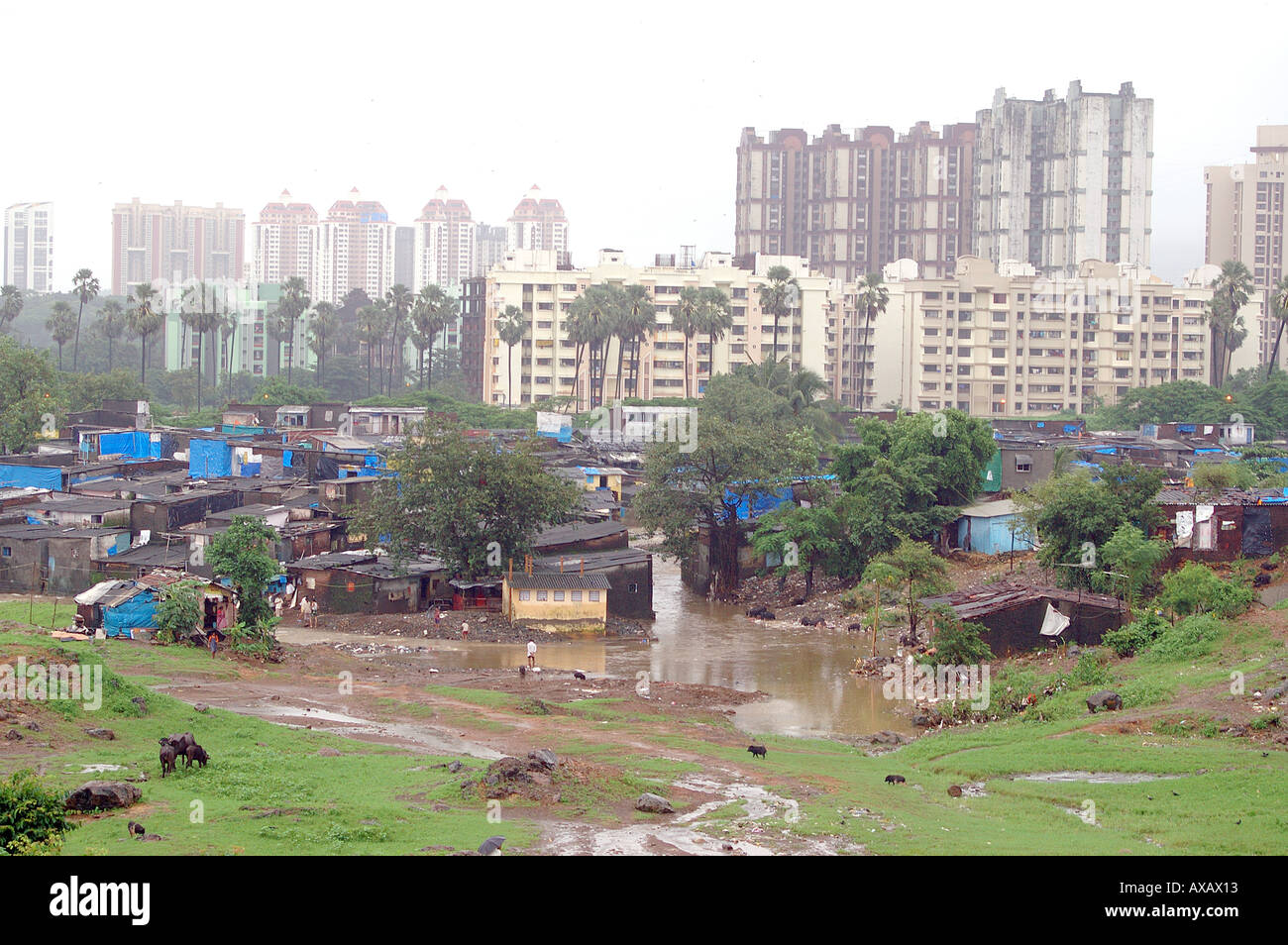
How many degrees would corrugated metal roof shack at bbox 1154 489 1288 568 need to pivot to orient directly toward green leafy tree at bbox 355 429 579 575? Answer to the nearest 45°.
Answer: approximately 90° to its right

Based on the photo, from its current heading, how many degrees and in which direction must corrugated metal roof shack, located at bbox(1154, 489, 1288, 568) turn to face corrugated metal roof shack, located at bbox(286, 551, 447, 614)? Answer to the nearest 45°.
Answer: approximately 90° to its right

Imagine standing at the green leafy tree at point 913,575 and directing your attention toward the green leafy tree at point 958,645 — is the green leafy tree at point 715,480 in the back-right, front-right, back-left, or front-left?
back-right

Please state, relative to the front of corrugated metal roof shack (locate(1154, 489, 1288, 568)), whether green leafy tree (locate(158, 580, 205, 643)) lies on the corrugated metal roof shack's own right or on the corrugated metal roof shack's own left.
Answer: on the corrugated metal roof shack's own right

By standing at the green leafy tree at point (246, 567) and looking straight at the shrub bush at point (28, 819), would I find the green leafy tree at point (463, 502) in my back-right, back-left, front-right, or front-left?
back-left

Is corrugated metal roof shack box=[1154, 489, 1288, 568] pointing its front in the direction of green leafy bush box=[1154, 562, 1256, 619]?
yes

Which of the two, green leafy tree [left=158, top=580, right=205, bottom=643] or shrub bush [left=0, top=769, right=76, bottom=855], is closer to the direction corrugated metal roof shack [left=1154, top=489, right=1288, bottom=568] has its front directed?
the shrub bush

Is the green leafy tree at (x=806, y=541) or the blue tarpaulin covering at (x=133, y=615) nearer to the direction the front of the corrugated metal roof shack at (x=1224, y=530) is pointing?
the blue tarpaulin covering

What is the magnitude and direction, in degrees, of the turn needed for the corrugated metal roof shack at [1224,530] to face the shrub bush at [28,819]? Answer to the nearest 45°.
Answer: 0° — it already faces it

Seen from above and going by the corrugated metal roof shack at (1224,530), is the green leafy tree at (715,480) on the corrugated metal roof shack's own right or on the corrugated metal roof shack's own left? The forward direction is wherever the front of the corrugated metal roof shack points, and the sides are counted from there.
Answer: on the corrugated metal roof shack's own right

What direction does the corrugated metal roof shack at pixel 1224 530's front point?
toward the camera

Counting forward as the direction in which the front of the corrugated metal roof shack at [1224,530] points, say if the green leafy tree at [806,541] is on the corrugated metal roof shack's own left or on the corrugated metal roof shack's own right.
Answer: on the corrugated metal roof shack's own right

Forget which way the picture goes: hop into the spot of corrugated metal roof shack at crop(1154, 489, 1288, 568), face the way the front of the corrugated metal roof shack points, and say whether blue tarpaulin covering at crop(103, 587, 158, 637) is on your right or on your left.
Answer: on your right
